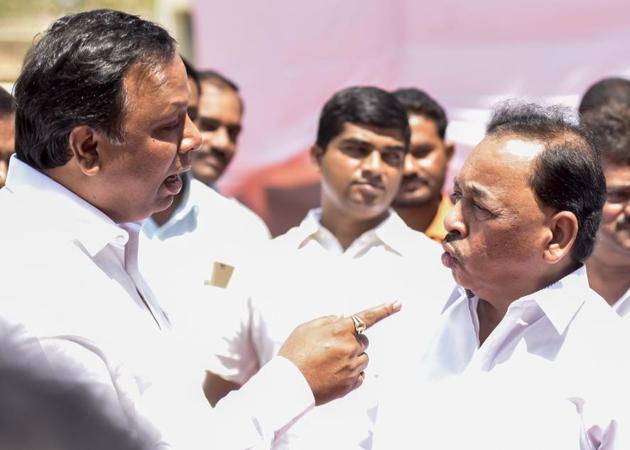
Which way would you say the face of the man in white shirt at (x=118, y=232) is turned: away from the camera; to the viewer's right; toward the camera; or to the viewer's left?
to the viewer's right

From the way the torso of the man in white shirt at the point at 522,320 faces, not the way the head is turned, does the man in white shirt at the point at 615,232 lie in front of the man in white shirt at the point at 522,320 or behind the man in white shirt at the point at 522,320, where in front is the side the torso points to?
behind

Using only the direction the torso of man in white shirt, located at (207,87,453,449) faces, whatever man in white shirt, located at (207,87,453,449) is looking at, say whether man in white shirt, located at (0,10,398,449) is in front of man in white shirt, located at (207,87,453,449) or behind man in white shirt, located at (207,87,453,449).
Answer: in front

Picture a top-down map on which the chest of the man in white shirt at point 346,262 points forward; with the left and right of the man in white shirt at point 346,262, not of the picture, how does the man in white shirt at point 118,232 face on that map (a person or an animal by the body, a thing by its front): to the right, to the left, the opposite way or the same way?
to the left

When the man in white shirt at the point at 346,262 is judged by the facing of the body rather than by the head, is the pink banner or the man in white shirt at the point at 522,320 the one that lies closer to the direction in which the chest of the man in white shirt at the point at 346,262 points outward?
the man in white shirt

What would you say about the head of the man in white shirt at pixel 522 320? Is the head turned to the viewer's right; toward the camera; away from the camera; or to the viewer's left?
to the viewer's left

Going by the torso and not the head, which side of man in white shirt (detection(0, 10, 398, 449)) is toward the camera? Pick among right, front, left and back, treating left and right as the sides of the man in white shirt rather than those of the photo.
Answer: right

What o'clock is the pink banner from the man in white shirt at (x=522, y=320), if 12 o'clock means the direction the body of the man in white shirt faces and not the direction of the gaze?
The pink banner is roughly at 4 o'clock from the man in white shirt.

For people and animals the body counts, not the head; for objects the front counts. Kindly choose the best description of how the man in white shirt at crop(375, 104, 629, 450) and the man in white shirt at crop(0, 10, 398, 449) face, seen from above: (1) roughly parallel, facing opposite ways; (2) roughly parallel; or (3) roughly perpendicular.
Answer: roughly parallel, facing opposite ways

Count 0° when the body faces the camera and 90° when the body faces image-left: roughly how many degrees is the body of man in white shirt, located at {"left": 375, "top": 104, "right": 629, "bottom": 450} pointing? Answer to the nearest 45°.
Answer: approximately 45°

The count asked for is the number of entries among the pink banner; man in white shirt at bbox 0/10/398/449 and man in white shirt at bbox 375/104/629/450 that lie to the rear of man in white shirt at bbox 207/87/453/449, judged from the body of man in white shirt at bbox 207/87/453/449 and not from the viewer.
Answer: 1

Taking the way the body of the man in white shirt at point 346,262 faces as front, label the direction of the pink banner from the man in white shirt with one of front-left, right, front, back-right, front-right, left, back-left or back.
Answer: back

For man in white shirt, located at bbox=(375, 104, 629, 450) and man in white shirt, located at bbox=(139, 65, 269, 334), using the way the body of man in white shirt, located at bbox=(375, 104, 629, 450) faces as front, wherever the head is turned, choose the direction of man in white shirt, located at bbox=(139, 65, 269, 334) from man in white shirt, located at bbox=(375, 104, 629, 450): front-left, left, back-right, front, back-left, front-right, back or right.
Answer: right

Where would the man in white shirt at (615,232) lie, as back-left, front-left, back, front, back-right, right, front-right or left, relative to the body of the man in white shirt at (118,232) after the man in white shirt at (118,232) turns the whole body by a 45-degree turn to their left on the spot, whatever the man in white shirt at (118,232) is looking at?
front

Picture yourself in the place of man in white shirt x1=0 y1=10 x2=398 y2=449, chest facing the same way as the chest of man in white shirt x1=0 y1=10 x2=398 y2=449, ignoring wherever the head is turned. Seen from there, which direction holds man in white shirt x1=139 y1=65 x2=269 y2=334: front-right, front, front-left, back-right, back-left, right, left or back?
left

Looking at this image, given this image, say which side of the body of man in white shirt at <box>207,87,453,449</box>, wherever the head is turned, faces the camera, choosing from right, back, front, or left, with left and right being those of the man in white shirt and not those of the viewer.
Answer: front
